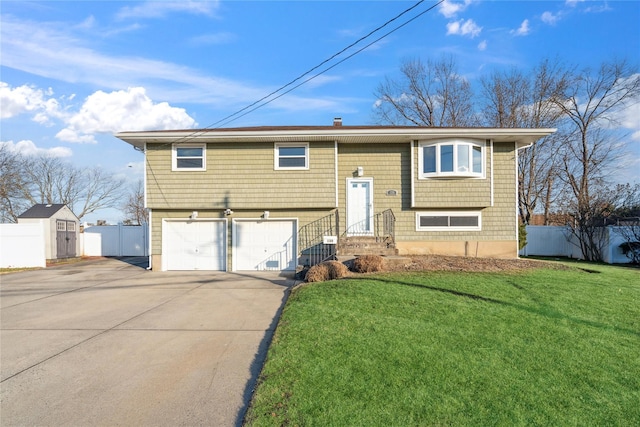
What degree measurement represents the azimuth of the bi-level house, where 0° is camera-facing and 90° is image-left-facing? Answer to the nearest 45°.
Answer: approximately 0°

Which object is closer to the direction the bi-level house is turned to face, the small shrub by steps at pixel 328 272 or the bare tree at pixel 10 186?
the small shrub by steps

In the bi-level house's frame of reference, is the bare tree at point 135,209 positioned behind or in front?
behind

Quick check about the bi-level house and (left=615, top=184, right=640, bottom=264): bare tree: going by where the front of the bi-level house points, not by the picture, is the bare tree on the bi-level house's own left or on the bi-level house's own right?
on the bi-level house's own left

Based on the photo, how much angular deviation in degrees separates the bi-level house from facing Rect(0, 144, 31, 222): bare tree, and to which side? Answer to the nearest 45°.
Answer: approximately 135° to its right

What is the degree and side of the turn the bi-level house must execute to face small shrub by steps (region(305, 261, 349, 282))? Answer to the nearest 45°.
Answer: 0° — it already faces it

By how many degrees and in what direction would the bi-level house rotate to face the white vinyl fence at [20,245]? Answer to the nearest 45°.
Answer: approximately 90° to its right

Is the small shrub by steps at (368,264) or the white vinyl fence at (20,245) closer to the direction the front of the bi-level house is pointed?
the small shrub by steps
